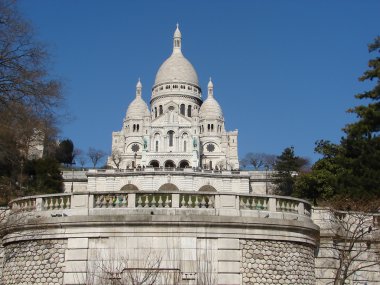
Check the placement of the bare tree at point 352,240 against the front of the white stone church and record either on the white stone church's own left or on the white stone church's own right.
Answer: on the white stone church's own left

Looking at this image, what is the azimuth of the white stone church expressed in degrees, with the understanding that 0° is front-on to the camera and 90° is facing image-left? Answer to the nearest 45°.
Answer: approximately 0°
